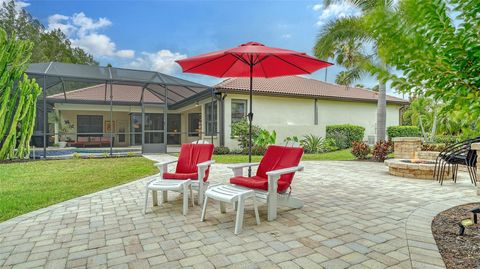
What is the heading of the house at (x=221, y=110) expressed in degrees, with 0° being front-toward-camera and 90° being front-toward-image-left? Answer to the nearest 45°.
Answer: approximately 0°

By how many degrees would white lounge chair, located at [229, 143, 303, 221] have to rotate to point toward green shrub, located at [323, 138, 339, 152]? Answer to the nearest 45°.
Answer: approximately 135° to its right

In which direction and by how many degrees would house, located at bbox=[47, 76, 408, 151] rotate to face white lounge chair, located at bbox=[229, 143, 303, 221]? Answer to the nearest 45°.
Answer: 0° — it already faces it

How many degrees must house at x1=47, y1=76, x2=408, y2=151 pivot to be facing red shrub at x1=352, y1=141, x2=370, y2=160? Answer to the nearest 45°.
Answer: approximately 45° to its left

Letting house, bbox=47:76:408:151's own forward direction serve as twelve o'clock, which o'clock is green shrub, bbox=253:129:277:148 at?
The green shrub is roughly at 11 o'clock from the house.

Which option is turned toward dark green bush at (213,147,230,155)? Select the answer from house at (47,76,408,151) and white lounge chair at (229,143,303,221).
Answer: the house

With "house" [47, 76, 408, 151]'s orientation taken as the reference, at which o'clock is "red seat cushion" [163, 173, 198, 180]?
The red seat cushion is roughly at 12 o'clock from the house.

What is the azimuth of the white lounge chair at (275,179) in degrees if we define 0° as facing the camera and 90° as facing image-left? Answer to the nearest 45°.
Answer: approximately 45°

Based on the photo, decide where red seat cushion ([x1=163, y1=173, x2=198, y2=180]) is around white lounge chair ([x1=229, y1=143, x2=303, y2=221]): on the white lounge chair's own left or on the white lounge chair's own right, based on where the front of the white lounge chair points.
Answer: on the white lounge chair's own right

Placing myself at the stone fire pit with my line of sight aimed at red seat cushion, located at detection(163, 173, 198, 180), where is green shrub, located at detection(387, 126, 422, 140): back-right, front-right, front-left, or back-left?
back-right

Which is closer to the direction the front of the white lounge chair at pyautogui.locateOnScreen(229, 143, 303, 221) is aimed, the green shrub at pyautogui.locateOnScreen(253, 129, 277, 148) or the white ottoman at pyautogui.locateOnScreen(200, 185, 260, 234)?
the white ottoman
